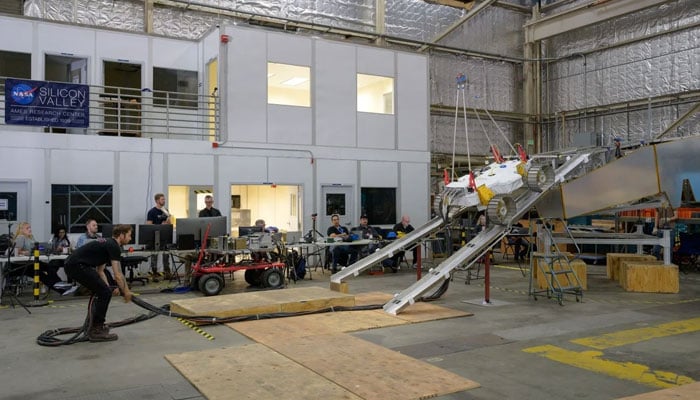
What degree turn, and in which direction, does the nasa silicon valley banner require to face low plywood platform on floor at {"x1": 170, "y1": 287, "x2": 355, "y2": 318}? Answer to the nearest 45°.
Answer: approximately 45° to its left

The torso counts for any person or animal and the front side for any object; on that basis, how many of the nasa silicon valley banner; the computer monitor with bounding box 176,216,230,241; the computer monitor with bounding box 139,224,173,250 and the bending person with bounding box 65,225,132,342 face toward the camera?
1

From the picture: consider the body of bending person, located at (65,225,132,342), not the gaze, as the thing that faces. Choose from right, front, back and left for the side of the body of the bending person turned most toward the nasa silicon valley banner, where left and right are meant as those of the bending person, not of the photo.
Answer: left

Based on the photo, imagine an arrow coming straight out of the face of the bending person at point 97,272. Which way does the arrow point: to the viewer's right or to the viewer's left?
to the viewer's right

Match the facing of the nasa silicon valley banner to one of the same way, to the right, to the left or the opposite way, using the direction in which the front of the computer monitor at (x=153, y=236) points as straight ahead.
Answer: the opposite way

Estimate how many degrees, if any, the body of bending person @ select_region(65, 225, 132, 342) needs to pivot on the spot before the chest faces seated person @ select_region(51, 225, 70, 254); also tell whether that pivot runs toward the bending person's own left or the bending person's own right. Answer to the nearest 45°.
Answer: approximately 90° to the bending person's own left

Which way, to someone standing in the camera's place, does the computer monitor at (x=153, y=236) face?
facing away from the viewer

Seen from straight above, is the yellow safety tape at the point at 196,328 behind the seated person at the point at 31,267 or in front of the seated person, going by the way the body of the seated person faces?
in front

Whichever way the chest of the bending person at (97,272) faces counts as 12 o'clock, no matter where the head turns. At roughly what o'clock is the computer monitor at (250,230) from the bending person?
The computer monitor is roughly at 10 o'clock from the bending person.

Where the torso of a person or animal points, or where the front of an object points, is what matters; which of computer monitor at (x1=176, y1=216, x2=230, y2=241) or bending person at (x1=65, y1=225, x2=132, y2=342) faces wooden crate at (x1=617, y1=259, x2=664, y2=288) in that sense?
the bending person

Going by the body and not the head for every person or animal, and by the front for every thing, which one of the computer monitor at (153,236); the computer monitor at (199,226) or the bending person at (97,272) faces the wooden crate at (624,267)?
the bending person

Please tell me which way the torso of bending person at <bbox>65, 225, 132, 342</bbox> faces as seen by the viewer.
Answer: to the viewer's right

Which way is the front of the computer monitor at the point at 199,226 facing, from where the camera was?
facing away from the viewer

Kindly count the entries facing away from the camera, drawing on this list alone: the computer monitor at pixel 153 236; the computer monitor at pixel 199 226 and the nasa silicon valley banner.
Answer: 2

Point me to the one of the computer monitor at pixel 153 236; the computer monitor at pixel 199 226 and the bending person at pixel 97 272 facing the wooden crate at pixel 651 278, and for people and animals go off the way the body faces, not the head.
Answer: the bending person

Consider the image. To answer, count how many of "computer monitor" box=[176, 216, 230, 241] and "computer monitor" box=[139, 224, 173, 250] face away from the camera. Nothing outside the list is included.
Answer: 2
